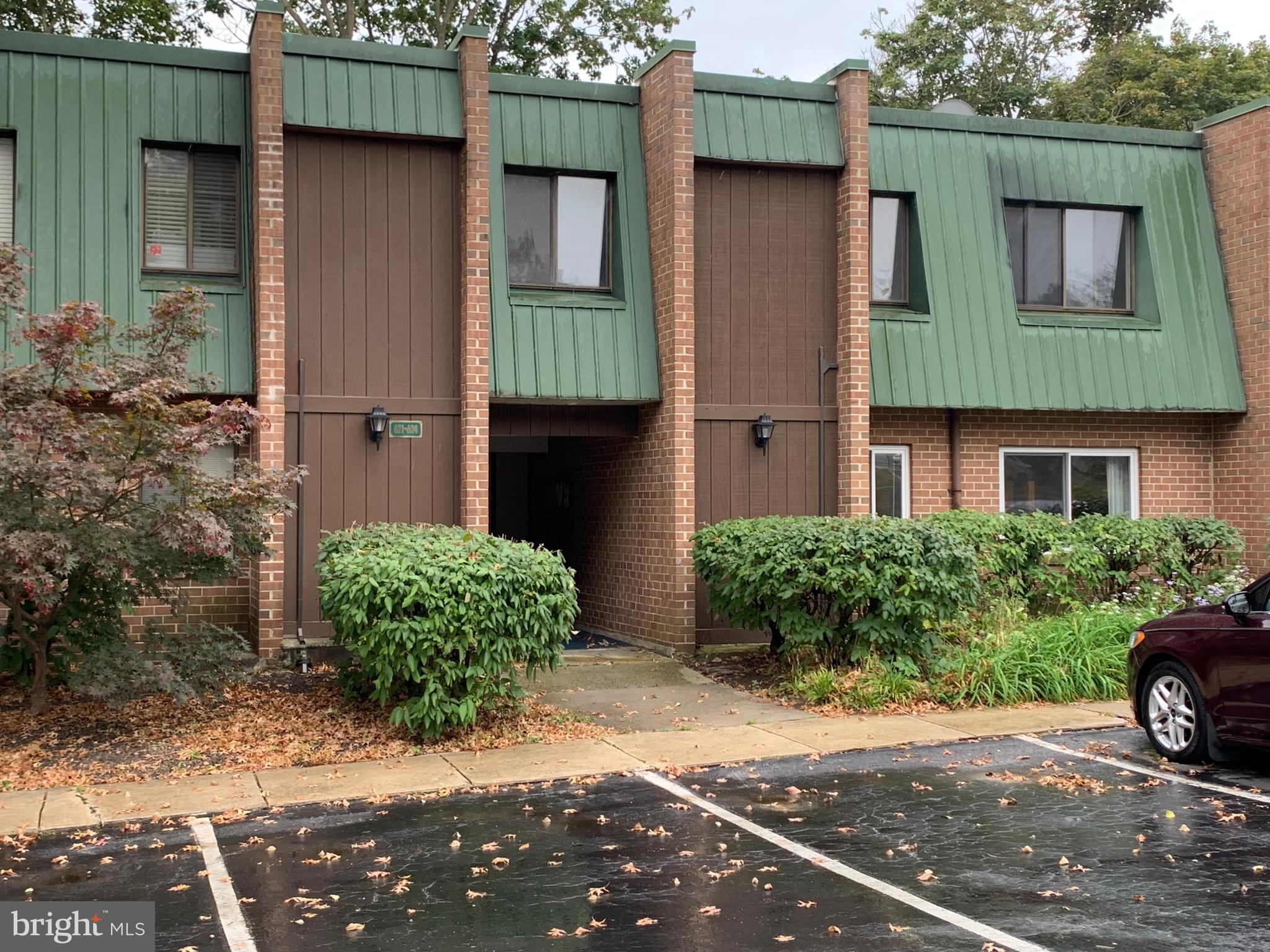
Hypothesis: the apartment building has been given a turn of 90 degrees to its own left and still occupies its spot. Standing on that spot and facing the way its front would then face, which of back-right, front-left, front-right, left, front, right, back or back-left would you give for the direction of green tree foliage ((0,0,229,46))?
back-left

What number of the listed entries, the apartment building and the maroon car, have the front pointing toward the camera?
1

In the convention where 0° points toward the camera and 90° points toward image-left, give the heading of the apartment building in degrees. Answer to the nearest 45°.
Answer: approximately 0°

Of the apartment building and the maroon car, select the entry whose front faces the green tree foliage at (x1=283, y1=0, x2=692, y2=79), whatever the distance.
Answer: the maroon car

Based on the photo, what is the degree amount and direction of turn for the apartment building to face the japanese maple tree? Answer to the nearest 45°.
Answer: approximately 45° to its right

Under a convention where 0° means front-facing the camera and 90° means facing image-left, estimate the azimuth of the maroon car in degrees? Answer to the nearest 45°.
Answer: approximately 135°

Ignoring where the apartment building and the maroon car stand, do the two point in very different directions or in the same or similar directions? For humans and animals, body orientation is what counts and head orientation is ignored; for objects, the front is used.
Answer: very different directions

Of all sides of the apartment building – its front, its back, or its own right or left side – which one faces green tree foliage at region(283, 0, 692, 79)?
back
